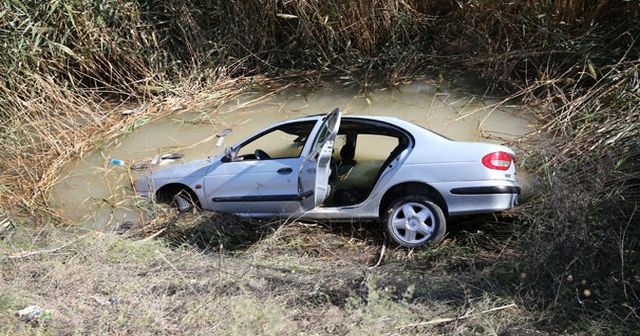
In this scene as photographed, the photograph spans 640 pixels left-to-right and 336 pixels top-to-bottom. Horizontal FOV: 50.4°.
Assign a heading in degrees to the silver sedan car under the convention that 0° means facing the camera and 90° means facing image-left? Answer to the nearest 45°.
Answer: approximately 90°
